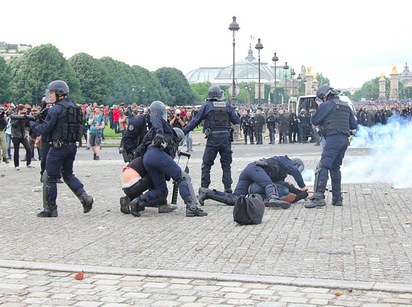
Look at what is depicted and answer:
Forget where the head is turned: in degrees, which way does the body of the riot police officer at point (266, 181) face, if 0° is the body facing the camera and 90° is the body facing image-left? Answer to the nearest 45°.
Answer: approximately 270°

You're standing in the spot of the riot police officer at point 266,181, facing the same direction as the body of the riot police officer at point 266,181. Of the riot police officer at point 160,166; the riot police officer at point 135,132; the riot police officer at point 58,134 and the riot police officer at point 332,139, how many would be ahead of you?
1

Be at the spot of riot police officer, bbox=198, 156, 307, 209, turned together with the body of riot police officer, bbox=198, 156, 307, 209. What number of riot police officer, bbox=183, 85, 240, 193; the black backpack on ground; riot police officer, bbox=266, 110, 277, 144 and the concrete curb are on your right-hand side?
2

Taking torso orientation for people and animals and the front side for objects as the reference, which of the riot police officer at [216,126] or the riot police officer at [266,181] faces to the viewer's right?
the riot police officer at [266,181]

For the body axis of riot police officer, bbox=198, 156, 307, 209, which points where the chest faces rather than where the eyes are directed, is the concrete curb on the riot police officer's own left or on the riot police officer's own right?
on the riot police officer's own right

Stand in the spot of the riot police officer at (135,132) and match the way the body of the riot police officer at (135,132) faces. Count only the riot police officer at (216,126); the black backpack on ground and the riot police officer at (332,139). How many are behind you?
0

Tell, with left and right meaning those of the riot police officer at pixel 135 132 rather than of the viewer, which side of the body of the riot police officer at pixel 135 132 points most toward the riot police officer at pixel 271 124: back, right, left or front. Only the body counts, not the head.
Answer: left
